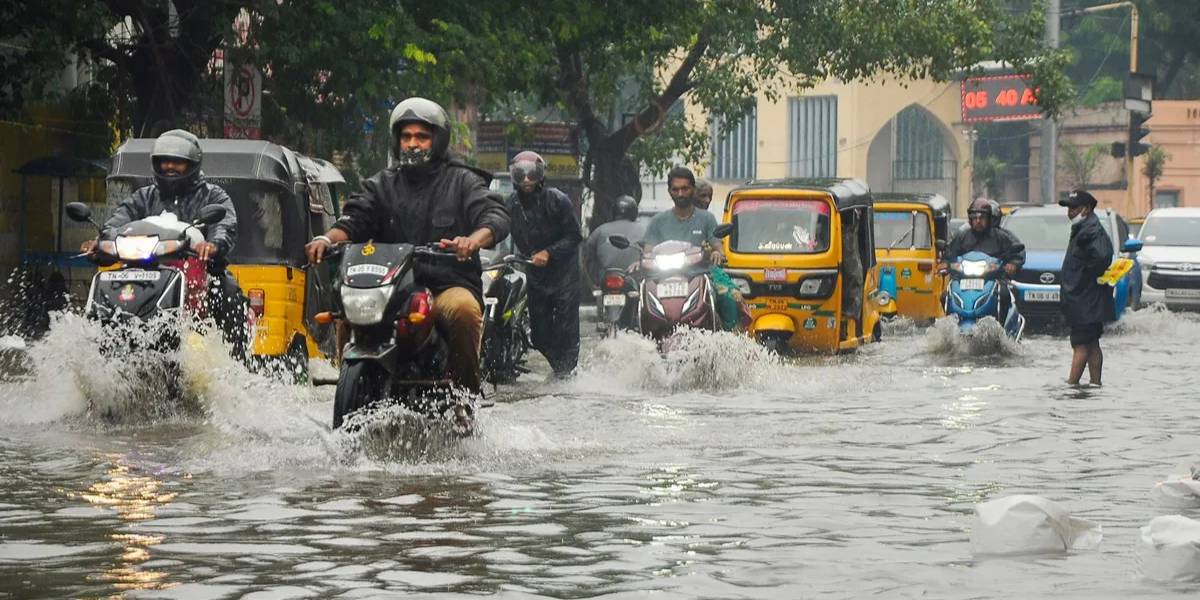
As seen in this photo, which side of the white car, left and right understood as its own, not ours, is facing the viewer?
front

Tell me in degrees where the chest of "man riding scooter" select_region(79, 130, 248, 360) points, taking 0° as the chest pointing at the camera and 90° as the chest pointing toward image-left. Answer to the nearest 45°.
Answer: approximately 45°

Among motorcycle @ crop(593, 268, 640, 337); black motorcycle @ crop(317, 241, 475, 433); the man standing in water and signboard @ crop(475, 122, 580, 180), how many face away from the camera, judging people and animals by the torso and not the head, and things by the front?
1

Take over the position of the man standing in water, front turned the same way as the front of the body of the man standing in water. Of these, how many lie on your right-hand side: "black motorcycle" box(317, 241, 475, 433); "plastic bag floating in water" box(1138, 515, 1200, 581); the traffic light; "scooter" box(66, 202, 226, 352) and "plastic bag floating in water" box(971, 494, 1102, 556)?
1

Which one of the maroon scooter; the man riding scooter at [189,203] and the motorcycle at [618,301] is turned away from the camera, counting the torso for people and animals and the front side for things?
the motorcycle

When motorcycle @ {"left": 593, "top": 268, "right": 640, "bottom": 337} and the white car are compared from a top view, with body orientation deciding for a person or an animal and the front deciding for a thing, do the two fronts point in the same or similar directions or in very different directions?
very different directions

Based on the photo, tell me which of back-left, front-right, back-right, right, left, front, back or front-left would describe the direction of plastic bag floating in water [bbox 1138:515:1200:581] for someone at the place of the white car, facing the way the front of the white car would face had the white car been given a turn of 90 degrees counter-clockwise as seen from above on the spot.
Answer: right

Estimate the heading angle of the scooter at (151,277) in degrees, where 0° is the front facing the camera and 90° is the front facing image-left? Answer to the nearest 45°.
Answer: approximately 45°

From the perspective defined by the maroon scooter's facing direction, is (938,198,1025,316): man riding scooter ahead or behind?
behind

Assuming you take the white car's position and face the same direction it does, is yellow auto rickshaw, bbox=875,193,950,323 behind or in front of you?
in front

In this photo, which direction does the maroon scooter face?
toward the camera

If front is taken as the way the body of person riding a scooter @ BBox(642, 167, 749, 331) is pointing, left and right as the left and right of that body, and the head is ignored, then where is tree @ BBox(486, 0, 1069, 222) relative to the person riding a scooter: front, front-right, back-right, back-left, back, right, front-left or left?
back
